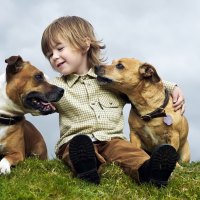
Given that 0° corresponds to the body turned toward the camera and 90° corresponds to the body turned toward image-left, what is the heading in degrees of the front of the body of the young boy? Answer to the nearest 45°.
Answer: approximately 0°

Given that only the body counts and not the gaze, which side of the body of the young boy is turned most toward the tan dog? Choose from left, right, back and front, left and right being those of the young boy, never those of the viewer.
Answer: left

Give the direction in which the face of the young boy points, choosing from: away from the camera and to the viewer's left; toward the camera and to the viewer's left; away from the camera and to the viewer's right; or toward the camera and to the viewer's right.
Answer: toward the camera and to the viewer's left
